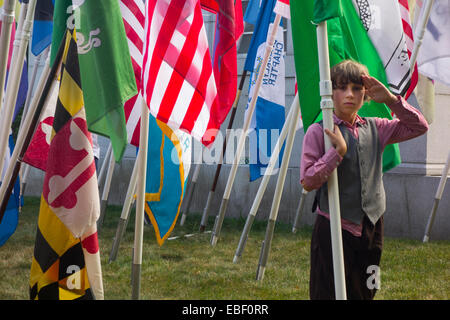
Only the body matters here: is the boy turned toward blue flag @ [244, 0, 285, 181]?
no

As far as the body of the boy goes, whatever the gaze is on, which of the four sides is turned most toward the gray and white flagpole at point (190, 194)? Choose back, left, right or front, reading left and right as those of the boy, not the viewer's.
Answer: back

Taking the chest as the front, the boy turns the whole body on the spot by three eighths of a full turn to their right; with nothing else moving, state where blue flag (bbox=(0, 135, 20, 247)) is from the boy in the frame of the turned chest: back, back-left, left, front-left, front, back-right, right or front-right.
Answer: front

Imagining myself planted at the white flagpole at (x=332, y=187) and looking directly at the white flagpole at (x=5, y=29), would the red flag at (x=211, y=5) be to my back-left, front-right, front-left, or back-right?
front-right

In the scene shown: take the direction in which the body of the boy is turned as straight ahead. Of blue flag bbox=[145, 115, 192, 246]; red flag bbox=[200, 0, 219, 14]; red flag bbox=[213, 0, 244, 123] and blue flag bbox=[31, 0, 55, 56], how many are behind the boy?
4

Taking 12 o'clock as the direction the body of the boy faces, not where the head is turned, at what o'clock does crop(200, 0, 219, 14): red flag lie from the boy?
The red flag is roughly at 6 o'clock from the boy.

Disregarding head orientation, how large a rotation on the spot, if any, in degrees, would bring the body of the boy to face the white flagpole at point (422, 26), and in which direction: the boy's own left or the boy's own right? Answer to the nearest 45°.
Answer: approximately 135° to the boy's own left

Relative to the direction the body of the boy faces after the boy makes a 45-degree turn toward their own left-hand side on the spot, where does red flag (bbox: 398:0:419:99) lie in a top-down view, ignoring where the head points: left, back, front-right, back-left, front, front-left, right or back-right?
left

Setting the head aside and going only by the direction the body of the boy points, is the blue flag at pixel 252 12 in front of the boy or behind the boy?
behind

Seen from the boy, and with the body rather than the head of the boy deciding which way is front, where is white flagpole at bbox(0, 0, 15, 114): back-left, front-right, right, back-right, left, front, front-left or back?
back-right

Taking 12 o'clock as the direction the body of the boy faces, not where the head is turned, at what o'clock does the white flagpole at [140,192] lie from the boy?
The white flagpole is roughly at 5 o'clock from the boy.

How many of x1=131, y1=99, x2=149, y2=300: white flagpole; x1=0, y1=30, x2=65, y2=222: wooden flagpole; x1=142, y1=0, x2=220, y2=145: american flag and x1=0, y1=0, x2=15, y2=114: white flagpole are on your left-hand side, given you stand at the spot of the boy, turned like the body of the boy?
0

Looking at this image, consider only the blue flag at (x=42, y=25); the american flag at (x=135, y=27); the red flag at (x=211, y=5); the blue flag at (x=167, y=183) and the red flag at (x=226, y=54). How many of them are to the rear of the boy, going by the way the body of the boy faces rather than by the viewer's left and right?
5

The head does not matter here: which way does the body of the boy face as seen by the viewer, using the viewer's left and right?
facing the viewer and to the right of the viewer
